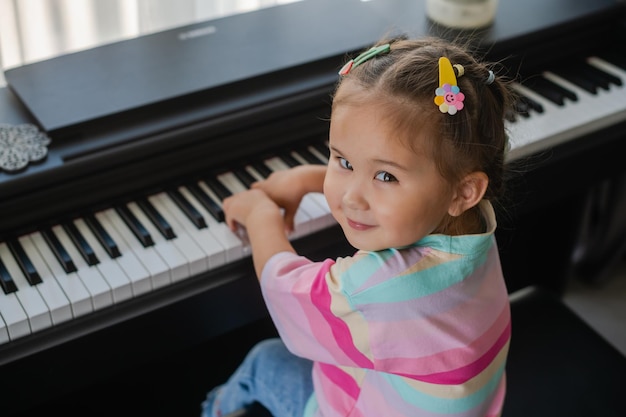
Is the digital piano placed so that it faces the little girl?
yes

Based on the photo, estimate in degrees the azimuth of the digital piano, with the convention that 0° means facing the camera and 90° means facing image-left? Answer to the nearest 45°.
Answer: approximately 315°
